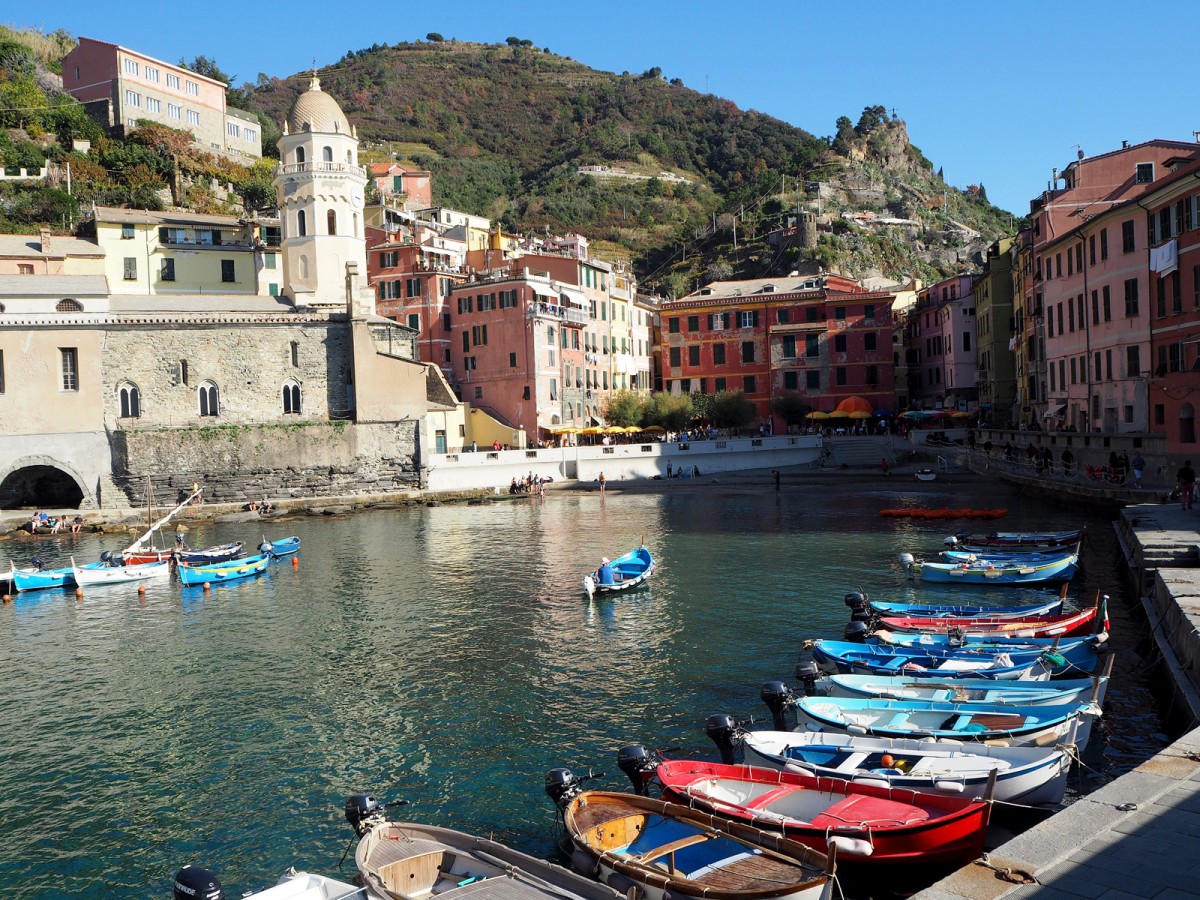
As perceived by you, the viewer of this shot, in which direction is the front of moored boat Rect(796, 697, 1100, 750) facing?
facing to the right of the viewer

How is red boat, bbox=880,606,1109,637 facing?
to the viewer's right

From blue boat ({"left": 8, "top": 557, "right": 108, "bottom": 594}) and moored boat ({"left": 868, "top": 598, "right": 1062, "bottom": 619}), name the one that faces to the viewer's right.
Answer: the moored boat

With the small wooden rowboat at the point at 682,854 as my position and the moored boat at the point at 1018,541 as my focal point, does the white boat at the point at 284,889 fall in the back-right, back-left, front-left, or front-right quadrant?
back-left

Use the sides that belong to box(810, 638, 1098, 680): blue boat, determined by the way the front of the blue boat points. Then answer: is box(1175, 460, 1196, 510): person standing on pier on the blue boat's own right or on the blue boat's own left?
on the blue boat's own left

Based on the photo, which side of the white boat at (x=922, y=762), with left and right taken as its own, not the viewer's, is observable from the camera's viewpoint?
right

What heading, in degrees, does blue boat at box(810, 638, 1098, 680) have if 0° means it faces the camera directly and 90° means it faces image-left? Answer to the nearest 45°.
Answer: approximately 270°

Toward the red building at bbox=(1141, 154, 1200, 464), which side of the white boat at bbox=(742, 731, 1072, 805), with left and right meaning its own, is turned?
left

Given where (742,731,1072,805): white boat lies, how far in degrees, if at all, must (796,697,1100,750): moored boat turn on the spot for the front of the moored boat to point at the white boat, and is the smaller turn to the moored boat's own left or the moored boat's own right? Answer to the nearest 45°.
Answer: approximately 90° to the moored boat's own right

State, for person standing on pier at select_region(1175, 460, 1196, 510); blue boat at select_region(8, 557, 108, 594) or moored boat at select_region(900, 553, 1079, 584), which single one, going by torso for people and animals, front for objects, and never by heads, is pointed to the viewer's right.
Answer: the moored boat
